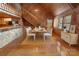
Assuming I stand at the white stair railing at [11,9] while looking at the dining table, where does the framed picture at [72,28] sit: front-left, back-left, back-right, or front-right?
front-right

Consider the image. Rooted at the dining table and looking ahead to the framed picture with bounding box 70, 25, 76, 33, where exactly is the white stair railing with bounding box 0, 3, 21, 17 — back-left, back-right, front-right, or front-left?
back-right

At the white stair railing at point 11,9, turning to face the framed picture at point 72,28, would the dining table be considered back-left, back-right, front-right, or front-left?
front-left
